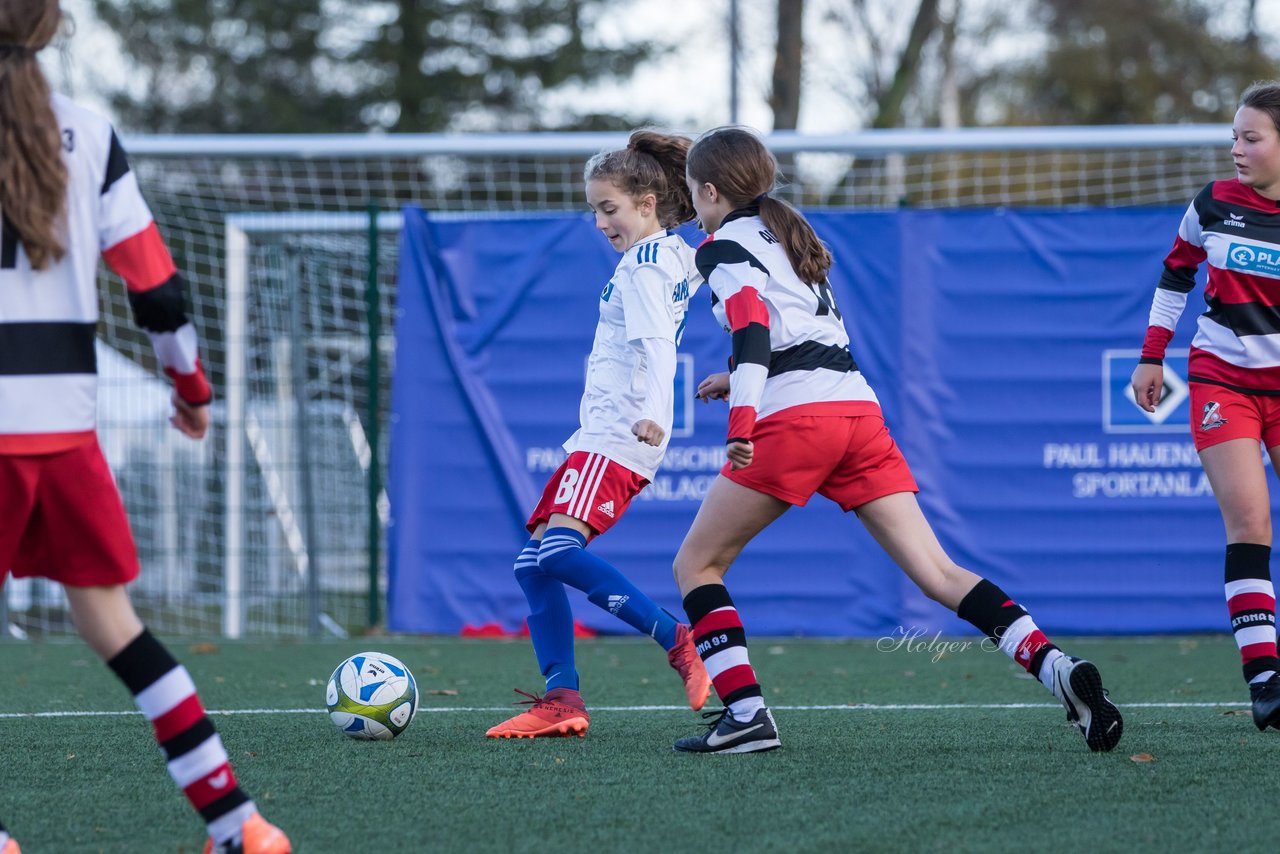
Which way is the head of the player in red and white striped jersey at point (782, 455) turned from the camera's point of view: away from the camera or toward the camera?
away from the camera

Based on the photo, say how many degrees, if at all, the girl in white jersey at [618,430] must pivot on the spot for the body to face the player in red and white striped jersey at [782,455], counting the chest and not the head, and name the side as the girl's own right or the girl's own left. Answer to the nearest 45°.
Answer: approximately 135° to the girl's own left

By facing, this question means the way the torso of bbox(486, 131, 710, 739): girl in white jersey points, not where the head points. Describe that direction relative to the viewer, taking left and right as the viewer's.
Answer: facing to the left of the viewer

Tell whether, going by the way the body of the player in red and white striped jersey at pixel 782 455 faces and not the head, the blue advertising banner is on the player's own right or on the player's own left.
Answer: on the player's own right

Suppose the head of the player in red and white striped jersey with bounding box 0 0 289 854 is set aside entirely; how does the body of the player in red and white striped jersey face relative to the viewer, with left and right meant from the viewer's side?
facing away from the viewer

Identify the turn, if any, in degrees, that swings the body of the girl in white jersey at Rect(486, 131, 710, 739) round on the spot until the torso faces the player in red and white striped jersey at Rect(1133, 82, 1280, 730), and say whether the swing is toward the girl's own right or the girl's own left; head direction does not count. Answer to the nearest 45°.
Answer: approximately 180°

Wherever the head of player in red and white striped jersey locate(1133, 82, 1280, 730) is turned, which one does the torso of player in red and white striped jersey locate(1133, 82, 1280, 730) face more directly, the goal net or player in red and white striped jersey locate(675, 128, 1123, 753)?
the player in red and white striped jersey

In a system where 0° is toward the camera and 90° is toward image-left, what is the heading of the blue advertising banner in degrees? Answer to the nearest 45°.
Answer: approximately 0°

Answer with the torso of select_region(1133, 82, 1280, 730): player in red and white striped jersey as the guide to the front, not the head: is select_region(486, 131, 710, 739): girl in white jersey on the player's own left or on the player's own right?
on the player's own right

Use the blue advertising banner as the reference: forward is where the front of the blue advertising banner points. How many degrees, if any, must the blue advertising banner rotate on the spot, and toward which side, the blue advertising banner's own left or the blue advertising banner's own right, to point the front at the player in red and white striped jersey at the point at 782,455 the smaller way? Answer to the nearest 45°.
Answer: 0° — it already faces them
